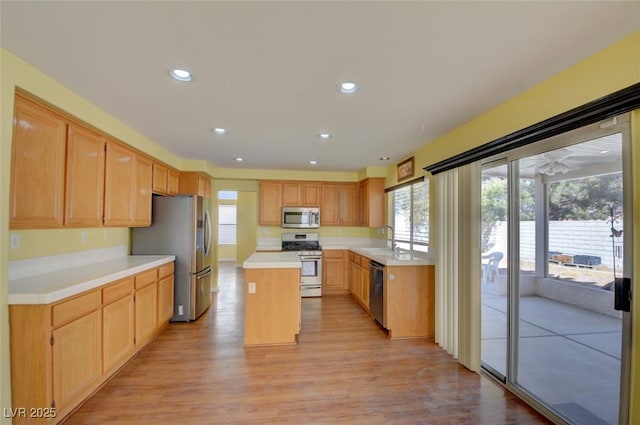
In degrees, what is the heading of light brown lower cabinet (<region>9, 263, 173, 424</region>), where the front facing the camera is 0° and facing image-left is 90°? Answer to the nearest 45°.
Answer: approximately 315°

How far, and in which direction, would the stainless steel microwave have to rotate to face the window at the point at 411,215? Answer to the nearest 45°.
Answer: approximately 45° to its left

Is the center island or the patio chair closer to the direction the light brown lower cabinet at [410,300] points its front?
the center island

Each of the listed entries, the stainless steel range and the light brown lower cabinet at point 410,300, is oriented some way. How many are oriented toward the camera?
1

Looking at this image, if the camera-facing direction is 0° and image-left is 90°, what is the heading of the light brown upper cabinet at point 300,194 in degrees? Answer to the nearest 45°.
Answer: approximately 0°

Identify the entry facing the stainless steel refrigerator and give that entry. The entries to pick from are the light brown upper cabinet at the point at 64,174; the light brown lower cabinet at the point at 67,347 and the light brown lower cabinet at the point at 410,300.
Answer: the light brown lower cabinet at the point at 410,300

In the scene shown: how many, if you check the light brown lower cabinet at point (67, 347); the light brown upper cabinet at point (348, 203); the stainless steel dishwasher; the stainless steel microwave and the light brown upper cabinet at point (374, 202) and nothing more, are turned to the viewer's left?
2

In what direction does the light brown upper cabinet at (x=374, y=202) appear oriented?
to the viewer's left

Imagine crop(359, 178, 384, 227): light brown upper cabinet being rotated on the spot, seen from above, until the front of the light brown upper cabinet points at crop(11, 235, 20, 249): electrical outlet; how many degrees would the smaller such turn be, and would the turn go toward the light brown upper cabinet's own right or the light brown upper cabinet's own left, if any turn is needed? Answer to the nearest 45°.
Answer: approximately 45° to the light brown upper cabinet's own left

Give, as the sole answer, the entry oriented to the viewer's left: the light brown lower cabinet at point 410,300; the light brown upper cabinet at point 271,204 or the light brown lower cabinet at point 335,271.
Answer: the light brown lower cabinet at point 410,300

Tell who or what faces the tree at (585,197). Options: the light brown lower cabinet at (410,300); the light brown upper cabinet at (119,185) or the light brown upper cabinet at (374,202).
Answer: the light brown upper cabinet at (119,185)

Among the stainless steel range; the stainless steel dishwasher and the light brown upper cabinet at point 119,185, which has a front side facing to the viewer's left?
the stainless steel dishwasher

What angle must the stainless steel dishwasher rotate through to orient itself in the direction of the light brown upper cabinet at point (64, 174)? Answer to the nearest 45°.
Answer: approximately 45° to its left
